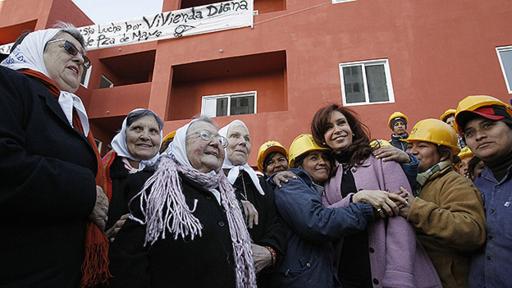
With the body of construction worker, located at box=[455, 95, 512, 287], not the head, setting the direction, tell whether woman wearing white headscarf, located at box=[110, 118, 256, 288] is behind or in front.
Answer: in front

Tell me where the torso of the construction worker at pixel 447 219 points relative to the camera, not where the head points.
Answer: to the viewer's left

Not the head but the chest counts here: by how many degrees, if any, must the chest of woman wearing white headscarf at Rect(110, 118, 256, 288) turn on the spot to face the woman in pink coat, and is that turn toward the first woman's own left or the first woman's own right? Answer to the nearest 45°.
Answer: approximately 45° to the first woman's own left

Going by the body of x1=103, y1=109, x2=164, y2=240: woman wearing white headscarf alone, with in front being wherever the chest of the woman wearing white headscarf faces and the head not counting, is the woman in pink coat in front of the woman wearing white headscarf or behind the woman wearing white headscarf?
in front

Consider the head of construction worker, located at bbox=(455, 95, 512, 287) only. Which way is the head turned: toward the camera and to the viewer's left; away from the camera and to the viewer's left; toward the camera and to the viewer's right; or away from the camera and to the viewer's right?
toward the camera and to the viewer's left

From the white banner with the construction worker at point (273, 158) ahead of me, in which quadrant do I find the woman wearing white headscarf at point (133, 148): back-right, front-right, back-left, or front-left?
front-right

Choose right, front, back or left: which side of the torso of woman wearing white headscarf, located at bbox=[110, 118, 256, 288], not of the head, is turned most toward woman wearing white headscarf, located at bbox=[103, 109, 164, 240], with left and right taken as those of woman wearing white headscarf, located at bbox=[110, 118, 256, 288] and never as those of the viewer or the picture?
back

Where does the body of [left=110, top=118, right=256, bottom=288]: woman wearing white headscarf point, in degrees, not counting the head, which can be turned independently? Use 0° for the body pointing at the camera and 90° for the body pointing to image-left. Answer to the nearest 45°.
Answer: approximately 315°

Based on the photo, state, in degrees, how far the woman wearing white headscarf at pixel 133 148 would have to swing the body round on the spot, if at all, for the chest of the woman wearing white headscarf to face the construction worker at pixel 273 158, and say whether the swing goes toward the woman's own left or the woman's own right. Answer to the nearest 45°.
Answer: approximately 45° to the woman's own left
